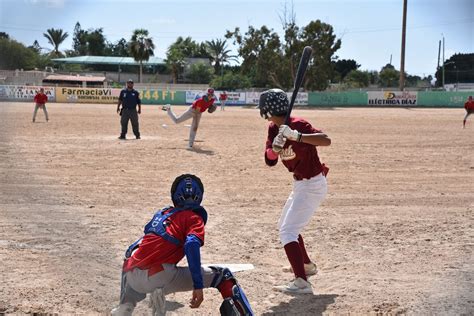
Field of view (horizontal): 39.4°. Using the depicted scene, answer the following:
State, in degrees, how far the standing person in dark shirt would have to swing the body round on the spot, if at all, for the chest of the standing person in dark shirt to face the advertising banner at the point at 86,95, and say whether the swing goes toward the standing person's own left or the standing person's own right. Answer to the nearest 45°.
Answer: approximately 180°

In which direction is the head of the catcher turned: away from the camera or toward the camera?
away from the camera

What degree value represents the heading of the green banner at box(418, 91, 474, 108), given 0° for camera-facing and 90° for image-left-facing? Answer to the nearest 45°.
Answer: approximately 0°

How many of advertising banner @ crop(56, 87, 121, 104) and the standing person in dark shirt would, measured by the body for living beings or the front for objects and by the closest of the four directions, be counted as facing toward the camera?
2

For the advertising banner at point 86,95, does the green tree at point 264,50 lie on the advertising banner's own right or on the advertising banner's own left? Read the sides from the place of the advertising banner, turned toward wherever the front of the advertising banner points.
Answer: on the advertising banner's own left

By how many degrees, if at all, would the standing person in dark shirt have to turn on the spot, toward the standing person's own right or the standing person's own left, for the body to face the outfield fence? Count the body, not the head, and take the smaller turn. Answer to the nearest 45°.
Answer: approximately 180°

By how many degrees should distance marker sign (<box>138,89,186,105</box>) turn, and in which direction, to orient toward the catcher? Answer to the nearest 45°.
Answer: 0° — it already faces them
